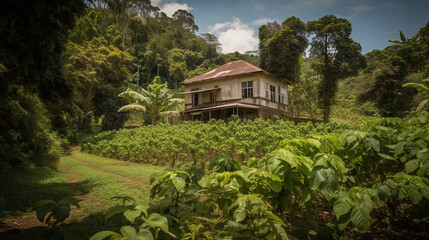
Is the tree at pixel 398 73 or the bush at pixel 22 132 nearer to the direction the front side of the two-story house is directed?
the bush

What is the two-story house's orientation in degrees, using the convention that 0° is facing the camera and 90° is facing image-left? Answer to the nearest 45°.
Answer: approximately 45°

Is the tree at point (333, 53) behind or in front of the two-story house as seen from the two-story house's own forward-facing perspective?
behind

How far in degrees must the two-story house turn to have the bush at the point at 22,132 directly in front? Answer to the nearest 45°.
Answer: approximately 45° to its left

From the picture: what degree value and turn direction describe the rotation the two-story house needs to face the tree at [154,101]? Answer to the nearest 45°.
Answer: approximately 45° to its right

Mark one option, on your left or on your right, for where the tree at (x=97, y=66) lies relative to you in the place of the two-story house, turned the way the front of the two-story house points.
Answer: on your right

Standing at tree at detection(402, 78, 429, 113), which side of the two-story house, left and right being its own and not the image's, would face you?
left

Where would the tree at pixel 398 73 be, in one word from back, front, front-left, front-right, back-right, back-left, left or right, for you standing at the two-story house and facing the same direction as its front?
back-left

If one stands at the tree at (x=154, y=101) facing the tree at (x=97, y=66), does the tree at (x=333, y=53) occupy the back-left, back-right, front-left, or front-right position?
back-right
